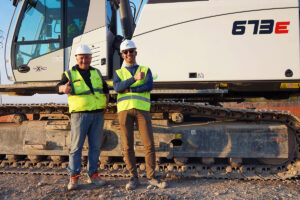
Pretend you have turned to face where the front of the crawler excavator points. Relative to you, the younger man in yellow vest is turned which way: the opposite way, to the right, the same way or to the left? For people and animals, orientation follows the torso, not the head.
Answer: to the left

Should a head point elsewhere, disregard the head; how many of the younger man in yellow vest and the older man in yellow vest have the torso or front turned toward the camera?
2

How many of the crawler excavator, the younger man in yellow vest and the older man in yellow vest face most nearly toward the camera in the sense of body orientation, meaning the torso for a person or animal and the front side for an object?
2

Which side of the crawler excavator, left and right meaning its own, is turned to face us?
left

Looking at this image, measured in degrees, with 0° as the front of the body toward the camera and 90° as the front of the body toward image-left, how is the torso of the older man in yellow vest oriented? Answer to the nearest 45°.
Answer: approximately 0°

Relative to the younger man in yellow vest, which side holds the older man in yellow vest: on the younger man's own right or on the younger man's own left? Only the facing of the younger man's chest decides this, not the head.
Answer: on the younger man's own right

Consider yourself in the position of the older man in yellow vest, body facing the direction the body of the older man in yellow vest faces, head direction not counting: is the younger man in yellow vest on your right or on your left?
on your left
